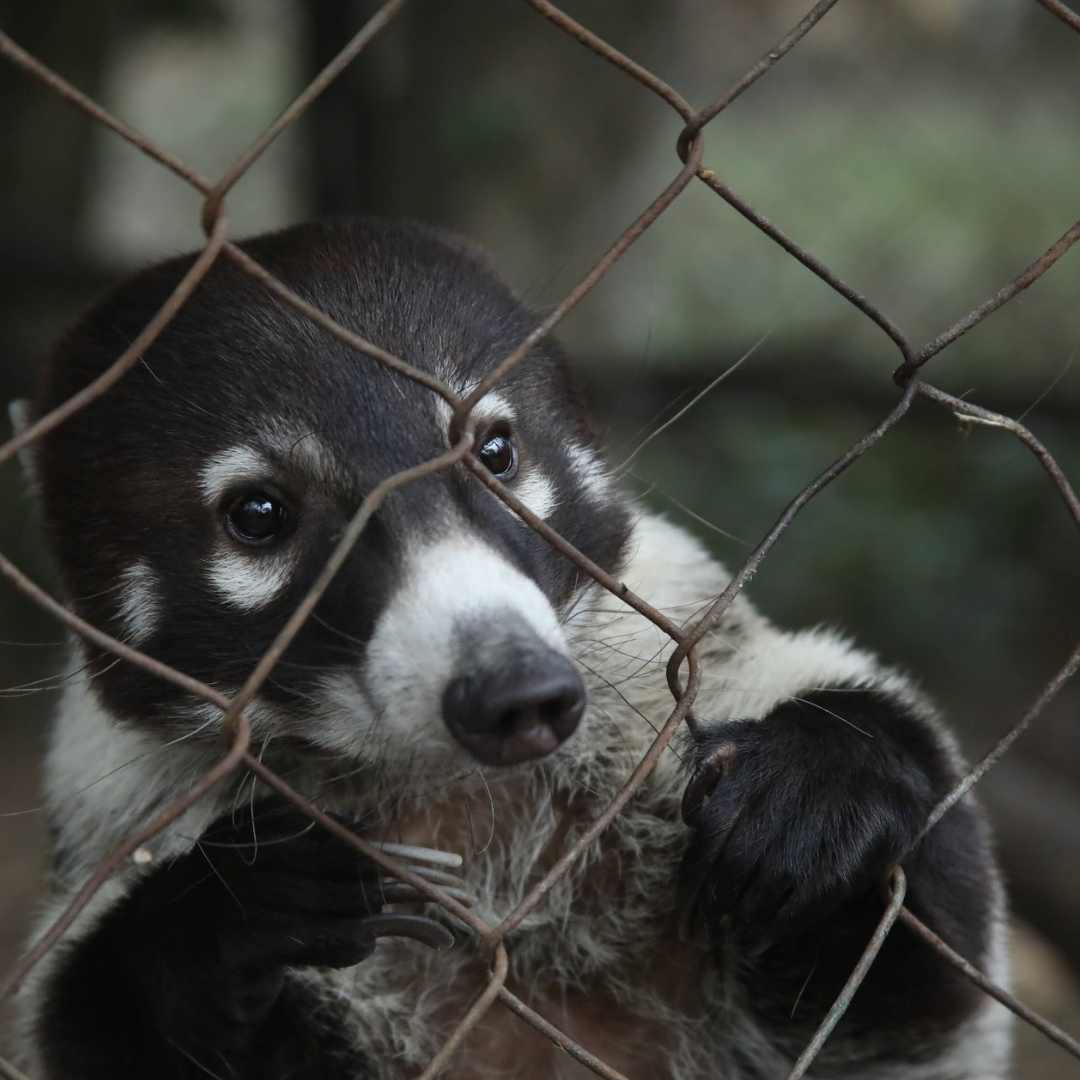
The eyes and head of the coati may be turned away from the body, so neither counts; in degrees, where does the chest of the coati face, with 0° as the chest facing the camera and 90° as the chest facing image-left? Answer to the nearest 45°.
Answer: approximately 0°

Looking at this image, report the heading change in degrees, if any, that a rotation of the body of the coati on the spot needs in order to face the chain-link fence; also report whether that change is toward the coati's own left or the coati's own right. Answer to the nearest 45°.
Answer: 0° — it already faces it
